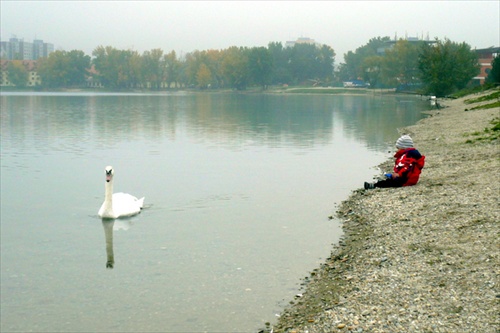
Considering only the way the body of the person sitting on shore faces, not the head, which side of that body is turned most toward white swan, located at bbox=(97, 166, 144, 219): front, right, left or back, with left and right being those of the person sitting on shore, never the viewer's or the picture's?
front

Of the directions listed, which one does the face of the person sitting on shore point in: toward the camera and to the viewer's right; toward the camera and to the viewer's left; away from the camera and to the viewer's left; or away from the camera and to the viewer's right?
away from the camera and to the viewer's left

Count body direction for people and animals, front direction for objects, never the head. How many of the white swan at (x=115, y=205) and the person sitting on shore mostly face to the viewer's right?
0

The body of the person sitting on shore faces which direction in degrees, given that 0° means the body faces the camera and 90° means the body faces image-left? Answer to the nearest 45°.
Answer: approximately 90°

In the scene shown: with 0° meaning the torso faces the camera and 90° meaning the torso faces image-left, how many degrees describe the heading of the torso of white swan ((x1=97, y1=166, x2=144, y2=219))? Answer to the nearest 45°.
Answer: approximately 45°
